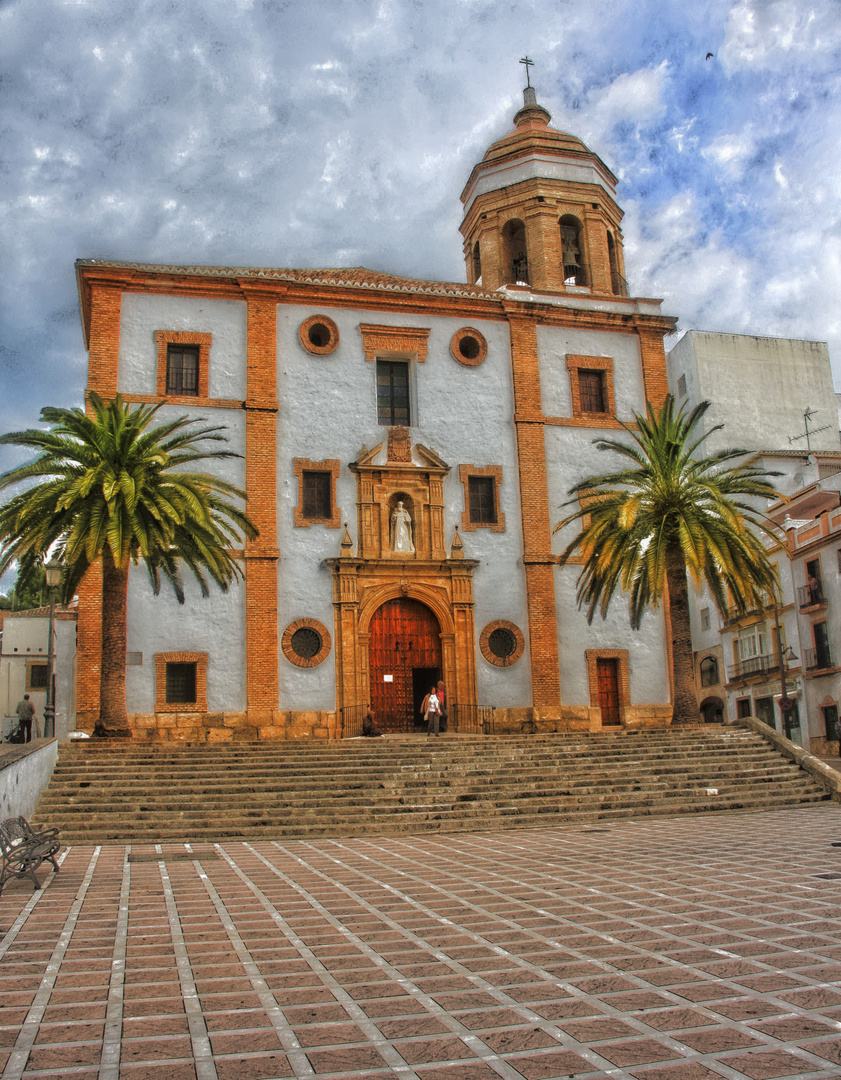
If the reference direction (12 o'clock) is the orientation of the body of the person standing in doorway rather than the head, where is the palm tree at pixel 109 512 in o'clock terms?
The palm tree is roughly at 2 o'clock from the person standing in doorway.

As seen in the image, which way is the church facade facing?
toward the camera

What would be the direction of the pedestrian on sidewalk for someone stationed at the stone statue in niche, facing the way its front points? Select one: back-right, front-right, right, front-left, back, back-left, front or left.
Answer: right

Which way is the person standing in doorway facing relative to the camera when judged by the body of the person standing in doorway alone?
toward the camera

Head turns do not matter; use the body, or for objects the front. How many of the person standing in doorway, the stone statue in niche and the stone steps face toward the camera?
3

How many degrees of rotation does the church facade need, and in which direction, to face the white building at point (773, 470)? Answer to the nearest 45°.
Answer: approximately 135° to its left

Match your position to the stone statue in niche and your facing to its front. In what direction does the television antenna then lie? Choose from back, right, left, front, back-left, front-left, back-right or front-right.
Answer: back-left

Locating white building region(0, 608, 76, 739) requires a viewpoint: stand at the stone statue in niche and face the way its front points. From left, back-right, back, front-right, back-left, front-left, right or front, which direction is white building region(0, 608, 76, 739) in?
back-right

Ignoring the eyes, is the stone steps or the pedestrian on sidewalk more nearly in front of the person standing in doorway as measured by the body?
the stone steps

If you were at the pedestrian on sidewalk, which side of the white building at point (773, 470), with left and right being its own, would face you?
front

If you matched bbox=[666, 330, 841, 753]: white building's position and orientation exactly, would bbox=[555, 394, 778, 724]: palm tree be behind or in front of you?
in front

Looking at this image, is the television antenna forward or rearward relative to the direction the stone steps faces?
rearward

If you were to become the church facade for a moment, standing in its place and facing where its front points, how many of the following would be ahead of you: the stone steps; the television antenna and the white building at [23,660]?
1
